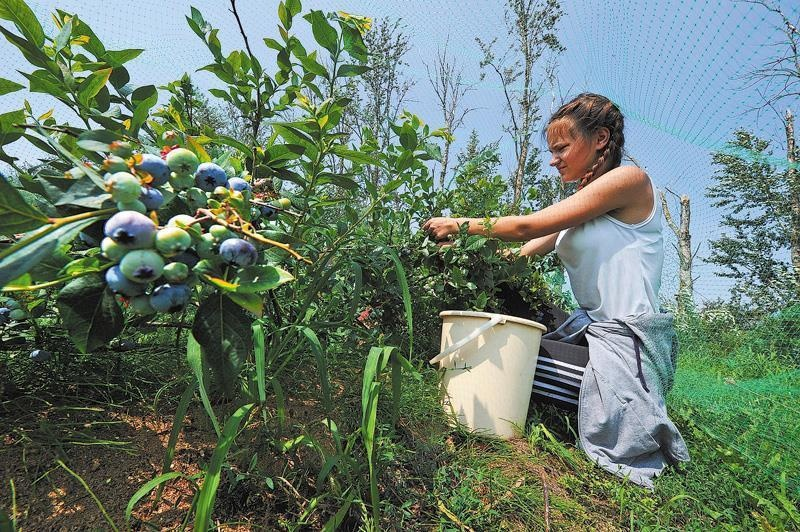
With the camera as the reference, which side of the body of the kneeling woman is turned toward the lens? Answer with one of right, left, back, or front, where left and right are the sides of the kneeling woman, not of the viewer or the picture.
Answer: left

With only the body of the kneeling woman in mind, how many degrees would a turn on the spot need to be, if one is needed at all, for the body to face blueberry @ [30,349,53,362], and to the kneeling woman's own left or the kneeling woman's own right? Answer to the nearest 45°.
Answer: approximately 45° to the kneeling woman's own left

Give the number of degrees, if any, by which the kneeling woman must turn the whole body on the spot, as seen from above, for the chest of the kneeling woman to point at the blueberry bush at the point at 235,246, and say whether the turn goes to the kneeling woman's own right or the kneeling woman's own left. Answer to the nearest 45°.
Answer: approximately 45° to the kneeling woman's own left
